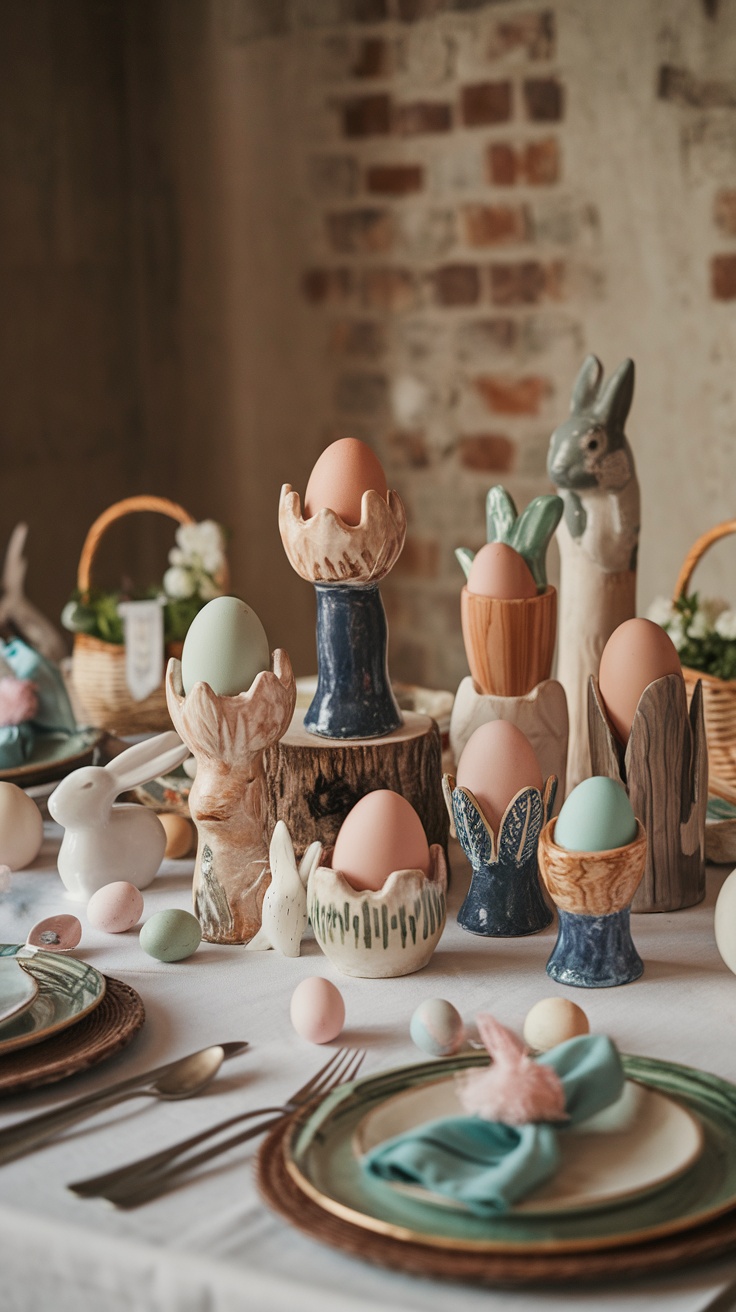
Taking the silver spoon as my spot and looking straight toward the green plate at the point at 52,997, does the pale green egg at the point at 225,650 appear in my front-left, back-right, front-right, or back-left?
front-right

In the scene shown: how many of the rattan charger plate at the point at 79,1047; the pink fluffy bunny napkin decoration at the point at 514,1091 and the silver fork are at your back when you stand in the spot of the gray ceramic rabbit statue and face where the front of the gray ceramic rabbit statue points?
0

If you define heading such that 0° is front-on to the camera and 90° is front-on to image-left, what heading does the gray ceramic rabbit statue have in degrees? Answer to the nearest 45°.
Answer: approximately 45°

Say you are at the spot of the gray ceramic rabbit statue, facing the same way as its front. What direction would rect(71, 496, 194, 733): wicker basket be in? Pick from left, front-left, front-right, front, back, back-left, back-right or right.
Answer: right

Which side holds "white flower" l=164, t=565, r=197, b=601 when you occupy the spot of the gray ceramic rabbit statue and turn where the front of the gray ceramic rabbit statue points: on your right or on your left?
on your right
